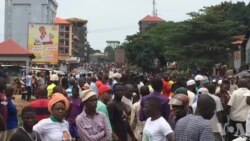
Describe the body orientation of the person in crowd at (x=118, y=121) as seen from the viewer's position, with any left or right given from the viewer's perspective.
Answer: facing the viewer and to the right of the viewer
